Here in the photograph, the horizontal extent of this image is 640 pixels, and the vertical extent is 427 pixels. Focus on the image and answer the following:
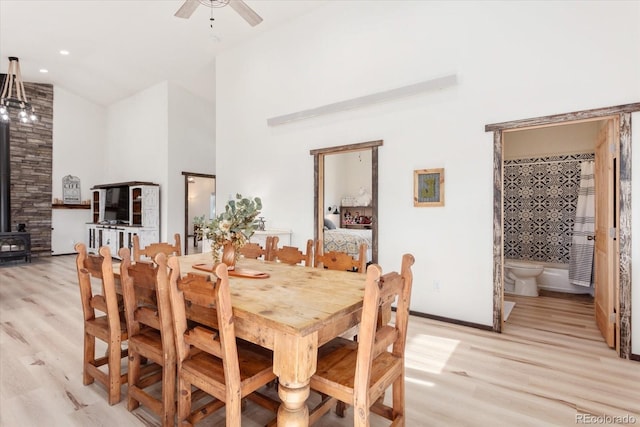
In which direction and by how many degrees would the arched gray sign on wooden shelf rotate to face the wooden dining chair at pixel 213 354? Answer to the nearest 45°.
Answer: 0° — it already faces it

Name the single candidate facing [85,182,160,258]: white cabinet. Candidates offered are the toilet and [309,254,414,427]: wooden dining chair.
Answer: the wooden dining chair

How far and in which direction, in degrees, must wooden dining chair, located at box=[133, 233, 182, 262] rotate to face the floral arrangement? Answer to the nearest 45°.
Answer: approximately 45° to its left

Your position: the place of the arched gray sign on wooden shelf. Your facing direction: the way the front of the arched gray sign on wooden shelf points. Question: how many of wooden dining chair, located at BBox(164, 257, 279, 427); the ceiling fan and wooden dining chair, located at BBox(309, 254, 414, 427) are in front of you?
3

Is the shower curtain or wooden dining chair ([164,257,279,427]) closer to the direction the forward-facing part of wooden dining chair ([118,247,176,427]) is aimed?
the shower curtain

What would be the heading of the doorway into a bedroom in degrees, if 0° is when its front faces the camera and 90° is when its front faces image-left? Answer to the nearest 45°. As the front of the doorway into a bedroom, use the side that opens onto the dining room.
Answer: approximately 45°

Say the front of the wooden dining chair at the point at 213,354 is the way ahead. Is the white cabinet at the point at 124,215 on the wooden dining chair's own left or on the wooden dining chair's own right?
on the wooden dining chair's own left

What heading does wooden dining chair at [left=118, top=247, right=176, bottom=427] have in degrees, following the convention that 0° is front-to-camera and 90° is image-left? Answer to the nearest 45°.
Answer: approximately 225°
